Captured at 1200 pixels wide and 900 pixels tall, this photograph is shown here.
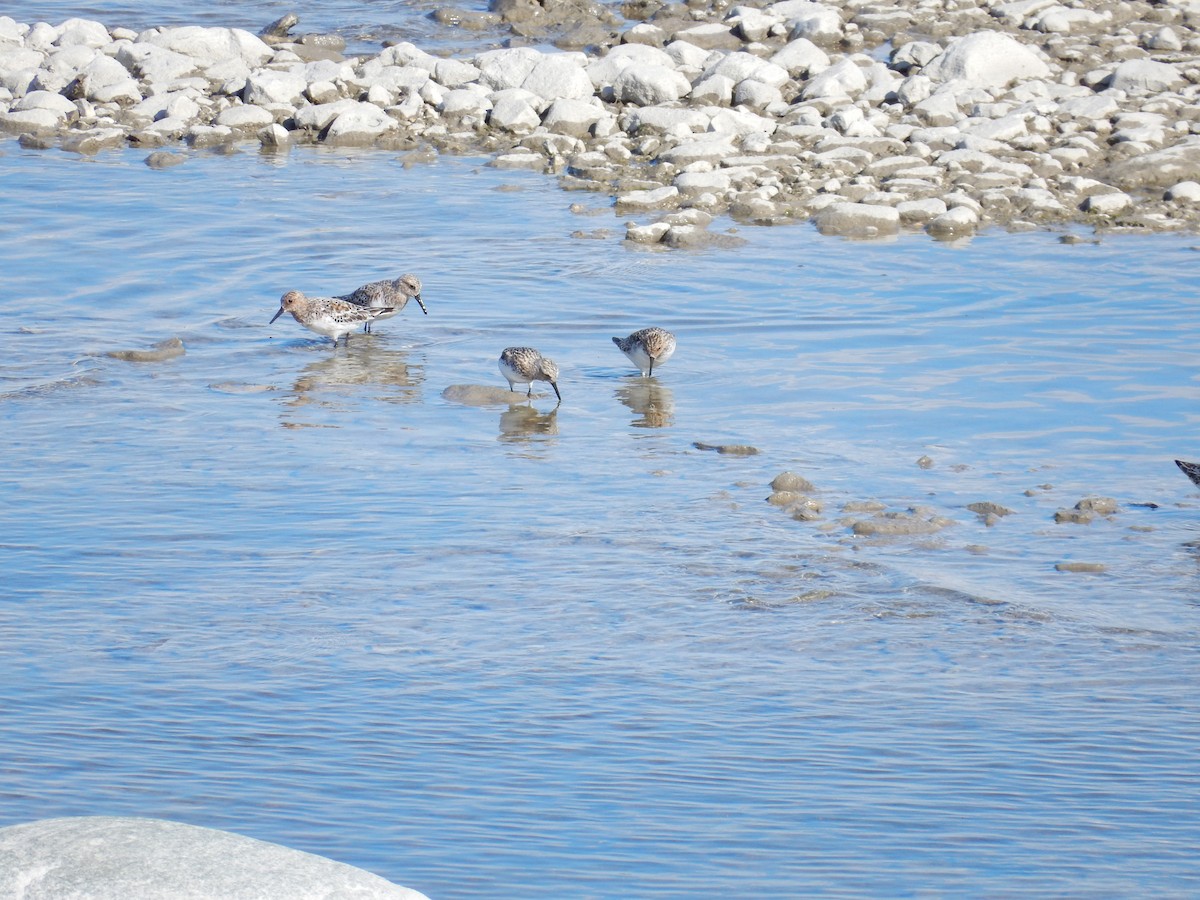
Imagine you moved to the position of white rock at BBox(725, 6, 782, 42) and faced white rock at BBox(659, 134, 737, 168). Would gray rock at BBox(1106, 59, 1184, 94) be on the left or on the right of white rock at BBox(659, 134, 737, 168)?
left

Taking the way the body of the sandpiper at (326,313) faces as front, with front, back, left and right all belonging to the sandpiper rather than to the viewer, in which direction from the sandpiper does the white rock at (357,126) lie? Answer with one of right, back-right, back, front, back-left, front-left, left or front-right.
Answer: right

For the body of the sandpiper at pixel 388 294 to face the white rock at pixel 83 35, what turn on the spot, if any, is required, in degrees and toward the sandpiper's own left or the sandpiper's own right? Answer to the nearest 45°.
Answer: approximately 90° to the sandpiper's own left

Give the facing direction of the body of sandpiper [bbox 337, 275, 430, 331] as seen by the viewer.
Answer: to the viewer's right

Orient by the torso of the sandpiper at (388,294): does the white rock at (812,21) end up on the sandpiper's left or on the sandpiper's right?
on the sandpiper's left

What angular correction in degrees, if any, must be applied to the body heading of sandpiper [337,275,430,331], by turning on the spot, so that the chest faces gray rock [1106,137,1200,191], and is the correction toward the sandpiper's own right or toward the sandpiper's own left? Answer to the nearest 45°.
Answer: approximately 45° to the sandpiper's own left

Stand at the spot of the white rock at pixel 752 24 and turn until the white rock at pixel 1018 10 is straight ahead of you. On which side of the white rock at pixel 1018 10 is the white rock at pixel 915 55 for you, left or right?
right

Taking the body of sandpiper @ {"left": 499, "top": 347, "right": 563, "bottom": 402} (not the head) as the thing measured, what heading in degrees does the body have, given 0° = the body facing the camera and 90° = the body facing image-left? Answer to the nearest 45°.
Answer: approximately 315°

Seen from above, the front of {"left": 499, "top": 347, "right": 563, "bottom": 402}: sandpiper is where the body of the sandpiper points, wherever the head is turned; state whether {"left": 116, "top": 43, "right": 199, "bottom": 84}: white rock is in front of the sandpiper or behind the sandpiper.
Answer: behind

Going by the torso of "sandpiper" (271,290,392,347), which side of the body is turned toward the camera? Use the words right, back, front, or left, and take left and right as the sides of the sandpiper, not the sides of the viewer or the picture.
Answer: left
